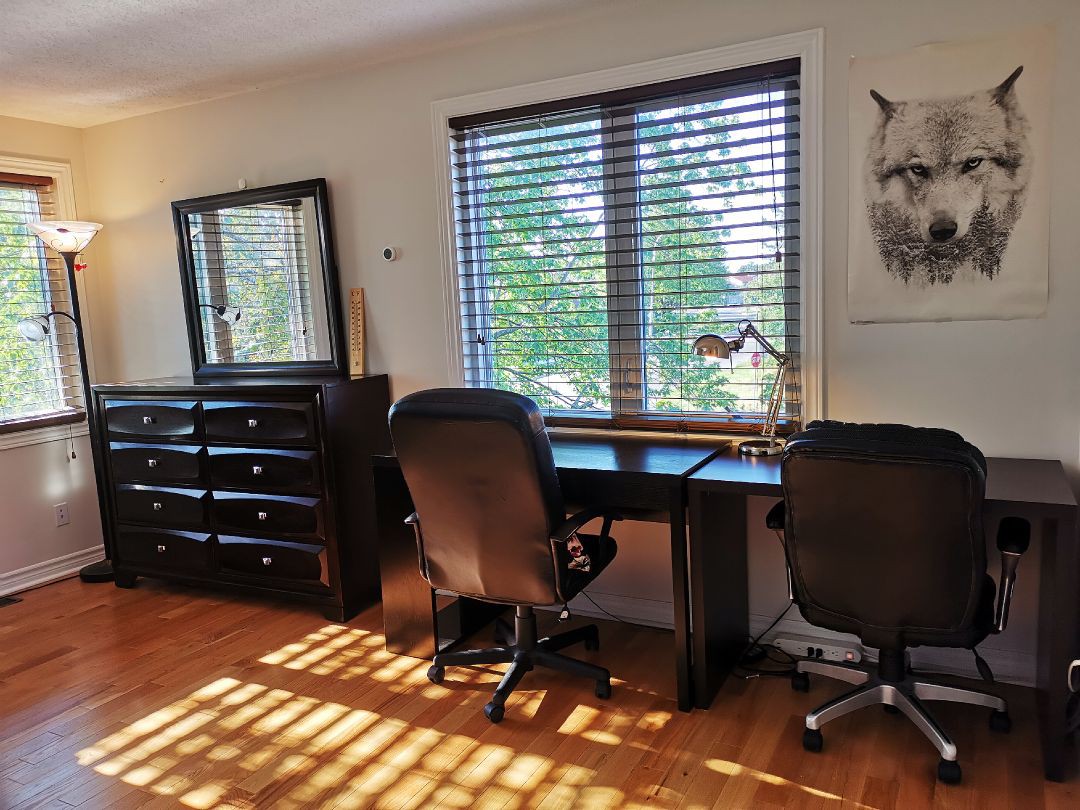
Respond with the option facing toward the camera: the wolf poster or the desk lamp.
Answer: the wolf poster

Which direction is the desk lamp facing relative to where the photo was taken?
to the viewer's left

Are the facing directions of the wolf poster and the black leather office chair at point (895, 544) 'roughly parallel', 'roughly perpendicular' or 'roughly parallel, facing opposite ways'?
roughly parallel, facing opposite ways

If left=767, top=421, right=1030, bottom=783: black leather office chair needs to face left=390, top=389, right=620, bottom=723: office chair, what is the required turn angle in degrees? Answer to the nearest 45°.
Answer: approximately 90° to its left

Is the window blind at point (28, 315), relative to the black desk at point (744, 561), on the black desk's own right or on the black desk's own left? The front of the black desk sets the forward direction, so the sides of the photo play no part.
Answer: on the black desk's own right

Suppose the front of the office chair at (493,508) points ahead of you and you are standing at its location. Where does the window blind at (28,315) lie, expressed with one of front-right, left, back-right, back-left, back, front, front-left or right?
left

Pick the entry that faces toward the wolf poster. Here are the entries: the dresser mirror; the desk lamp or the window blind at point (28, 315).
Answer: the window blind

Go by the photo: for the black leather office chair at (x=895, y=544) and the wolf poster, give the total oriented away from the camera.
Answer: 1

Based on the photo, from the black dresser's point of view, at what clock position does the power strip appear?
The power strip is roughly at 9 o'clock from the black dresser.

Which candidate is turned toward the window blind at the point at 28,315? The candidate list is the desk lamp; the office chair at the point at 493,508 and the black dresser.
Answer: the desk lamp

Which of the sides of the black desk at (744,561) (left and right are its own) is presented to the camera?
front

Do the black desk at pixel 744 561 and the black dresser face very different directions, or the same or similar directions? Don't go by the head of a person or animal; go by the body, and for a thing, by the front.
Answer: same or similar directions

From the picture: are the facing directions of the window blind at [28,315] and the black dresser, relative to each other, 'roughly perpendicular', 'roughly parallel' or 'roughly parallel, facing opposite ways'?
roughly perpendicular

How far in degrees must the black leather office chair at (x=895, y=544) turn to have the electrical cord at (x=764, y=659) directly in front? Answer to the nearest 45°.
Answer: approximately 45° to its left

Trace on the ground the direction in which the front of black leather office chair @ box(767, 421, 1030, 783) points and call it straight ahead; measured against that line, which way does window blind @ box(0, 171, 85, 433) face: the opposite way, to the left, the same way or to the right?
to the right

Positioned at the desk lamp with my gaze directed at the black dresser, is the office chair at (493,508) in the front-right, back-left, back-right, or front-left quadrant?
front-left

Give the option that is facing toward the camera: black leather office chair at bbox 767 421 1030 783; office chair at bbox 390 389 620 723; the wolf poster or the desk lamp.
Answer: the wolf poster

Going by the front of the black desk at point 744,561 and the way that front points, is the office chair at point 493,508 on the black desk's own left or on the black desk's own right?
on the black desk's own right

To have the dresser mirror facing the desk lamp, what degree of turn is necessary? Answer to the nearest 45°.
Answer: approximately 90° to its left

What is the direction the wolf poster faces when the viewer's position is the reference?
facing the viewer

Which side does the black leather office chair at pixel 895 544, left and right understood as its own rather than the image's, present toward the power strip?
front

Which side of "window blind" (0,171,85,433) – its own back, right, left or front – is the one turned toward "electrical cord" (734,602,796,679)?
front
